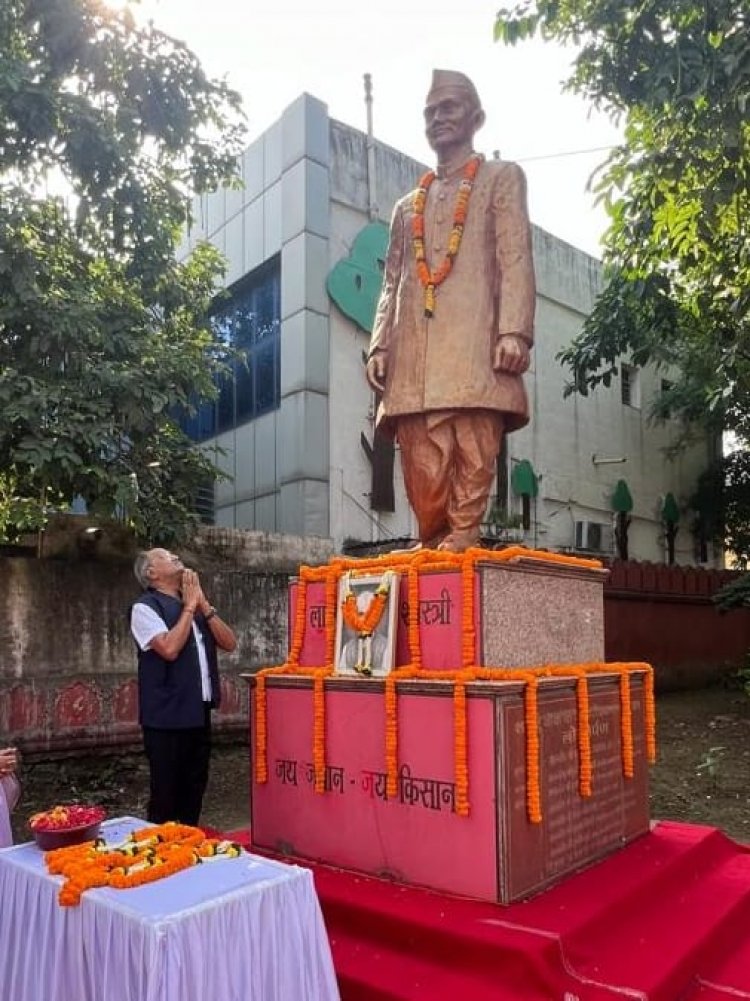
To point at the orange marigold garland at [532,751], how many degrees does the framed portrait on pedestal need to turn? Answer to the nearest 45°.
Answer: approximately 90° to its left

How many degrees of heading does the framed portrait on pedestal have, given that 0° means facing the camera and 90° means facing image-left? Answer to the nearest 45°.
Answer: approximately 45°

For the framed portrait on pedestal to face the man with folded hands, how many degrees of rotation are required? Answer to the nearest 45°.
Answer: approximately 45° to its right

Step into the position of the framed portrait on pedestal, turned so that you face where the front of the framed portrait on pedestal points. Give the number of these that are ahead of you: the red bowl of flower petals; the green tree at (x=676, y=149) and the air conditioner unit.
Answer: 1

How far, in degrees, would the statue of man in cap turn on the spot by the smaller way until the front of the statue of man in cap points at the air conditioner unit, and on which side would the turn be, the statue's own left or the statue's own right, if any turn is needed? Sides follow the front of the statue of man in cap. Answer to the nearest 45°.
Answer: approximately 135° to the statue's own right

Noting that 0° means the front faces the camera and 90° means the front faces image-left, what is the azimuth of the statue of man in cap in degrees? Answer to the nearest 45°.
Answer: approximately 45°

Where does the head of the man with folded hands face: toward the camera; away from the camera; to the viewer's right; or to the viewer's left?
to the viewer's right

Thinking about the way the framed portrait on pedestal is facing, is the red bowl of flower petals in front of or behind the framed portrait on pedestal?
in front

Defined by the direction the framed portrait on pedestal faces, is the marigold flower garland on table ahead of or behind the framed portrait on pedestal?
ahead

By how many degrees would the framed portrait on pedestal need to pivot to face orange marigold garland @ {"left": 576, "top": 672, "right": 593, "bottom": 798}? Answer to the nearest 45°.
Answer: approximately 135° to its left
